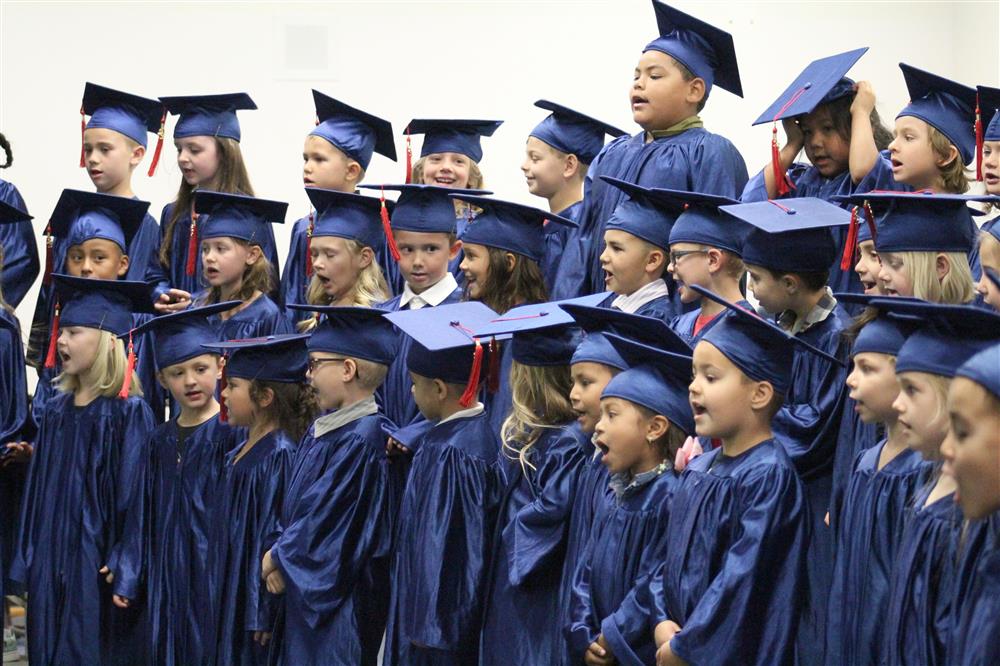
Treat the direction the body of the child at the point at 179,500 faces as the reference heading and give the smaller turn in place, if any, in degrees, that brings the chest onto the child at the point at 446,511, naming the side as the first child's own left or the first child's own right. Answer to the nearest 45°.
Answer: approximately 45° to the first child's own left

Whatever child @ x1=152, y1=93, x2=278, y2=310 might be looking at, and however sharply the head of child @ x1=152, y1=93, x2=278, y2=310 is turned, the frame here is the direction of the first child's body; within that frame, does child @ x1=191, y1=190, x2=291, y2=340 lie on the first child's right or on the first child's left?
on the first child's left

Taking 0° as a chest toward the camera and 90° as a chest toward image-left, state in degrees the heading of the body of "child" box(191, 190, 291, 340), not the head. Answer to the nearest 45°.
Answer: approximately 45°

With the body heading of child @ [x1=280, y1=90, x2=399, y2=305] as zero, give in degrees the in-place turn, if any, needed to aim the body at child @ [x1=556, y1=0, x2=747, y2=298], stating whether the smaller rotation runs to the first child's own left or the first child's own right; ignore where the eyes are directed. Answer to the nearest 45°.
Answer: approximately 90° to the first child's own left
